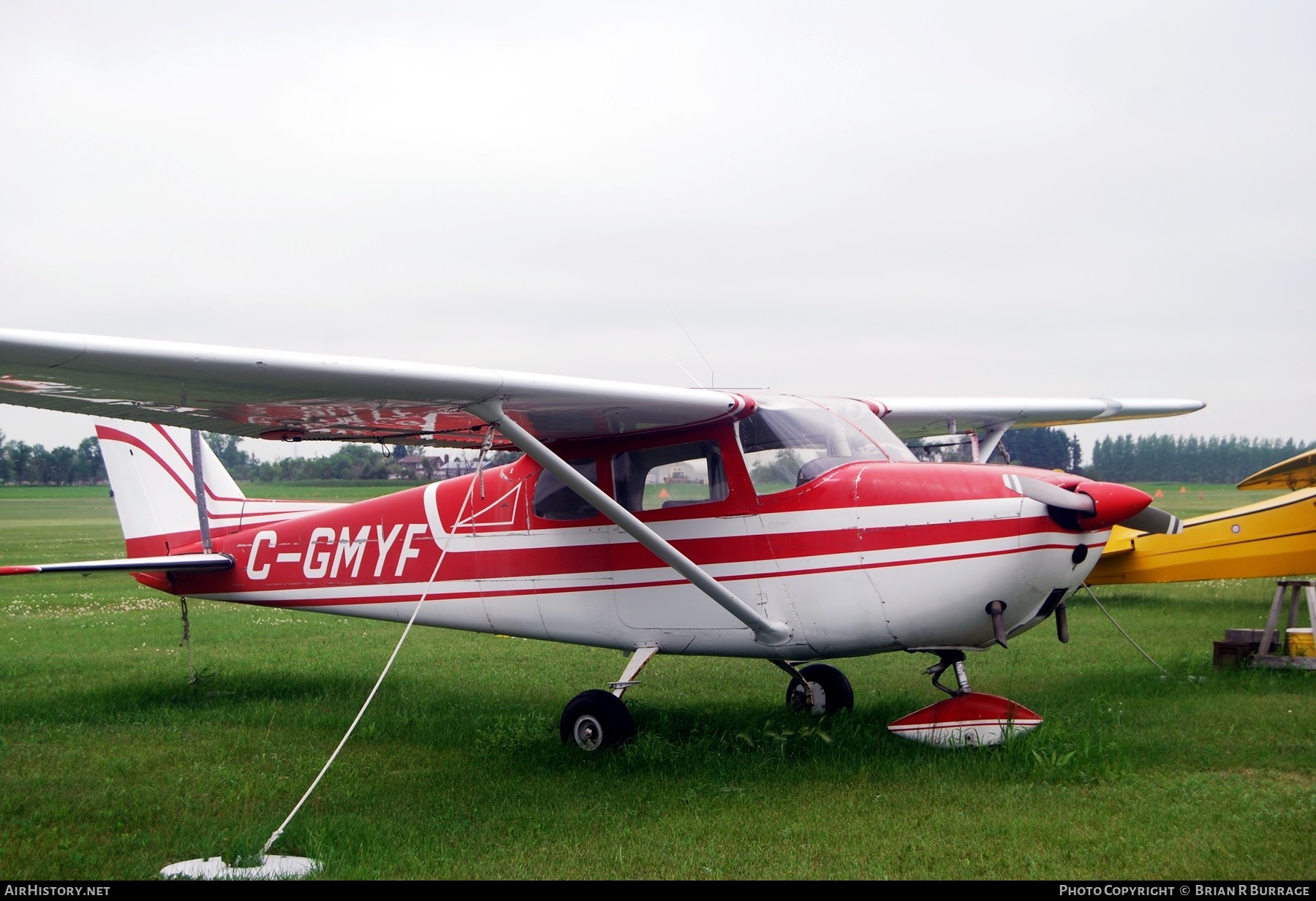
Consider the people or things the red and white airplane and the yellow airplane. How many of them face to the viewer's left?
0

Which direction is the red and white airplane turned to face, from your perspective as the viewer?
facing the viewer and to the right of the viewer

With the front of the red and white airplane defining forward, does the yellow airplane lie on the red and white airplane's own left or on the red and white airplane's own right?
on the red and white airplane's own left

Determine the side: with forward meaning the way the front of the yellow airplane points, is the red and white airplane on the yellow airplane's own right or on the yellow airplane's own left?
on the yellow airplane's own right
